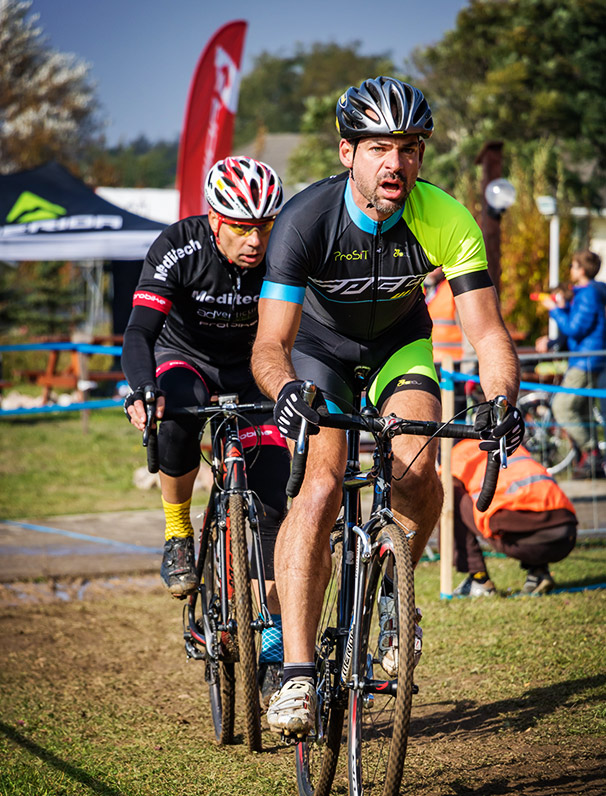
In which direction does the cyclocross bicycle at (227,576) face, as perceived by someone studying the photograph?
facing the viewer

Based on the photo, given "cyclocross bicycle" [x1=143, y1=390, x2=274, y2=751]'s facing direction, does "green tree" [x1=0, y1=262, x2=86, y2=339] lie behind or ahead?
behind

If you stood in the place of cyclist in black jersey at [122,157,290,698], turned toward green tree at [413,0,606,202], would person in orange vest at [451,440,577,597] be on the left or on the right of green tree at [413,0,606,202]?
right

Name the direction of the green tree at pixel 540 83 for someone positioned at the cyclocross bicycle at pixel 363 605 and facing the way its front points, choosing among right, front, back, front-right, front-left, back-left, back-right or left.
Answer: back

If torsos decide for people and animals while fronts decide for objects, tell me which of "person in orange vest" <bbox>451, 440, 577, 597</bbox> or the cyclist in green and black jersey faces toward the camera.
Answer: the cyclist in green and black jersey

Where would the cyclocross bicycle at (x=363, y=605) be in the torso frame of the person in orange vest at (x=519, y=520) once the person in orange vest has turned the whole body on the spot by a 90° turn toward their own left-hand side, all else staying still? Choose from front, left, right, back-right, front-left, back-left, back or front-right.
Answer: front

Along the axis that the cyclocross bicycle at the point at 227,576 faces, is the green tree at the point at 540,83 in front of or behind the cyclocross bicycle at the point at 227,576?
behind

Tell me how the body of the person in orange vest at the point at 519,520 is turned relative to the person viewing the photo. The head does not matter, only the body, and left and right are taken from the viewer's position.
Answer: facing to the left of the viewer

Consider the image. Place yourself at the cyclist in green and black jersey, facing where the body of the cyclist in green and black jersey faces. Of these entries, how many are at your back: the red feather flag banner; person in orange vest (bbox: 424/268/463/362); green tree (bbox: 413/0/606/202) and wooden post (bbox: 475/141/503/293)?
4

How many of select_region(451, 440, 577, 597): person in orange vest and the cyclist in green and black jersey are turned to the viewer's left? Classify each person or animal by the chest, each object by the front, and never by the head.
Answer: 1

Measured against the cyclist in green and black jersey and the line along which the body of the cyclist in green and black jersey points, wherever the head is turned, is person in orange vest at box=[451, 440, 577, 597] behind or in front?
behind

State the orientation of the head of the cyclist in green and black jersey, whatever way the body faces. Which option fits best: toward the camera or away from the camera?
toward the camera

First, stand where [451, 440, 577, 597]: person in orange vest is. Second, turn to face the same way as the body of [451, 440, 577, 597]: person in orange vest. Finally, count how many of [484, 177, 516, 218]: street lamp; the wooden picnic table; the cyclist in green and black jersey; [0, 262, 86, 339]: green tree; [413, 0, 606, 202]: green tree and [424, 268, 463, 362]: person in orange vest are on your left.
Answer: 1
